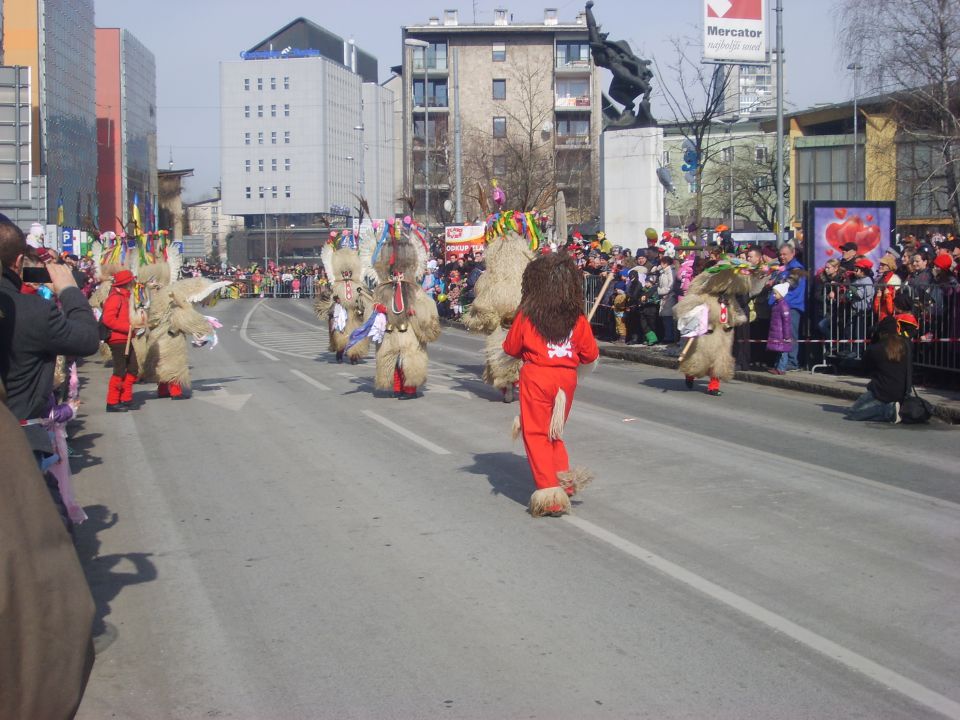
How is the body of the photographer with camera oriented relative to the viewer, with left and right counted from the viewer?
facing away from the viewer and to the right of the viewer

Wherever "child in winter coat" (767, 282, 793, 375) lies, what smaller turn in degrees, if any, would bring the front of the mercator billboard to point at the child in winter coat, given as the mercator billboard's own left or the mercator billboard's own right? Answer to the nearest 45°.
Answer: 0° — it already faces them

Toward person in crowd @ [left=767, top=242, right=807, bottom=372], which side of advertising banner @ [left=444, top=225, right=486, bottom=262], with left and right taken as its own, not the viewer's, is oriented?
front

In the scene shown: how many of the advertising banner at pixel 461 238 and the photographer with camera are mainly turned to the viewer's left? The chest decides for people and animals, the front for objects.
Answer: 0

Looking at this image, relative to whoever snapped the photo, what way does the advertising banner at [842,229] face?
facing the viewer

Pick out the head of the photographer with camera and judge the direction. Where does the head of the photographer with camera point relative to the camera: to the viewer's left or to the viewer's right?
to the viewer's right

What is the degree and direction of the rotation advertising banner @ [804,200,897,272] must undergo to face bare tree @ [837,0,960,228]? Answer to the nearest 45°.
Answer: approximately 180°

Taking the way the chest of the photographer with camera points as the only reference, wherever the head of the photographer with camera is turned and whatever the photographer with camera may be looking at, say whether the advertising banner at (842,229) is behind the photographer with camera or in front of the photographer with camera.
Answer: in front

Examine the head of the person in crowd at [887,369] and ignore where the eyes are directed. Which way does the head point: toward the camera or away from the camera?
away from the camera

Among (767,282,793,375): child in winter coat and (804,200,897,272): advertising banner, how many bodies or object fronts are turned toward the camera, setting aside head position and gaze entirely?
1

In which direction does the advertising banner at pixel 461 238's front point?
toward the camera

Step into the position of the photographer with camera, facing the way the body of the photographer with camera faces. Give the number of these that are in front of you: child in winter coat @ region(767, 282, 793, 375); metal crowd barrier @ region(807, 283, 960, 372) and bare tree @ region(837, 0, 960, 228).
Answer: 3

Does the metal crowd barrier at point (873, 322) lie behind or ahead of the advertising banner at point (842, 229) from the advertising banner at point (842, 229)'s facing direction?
ahead

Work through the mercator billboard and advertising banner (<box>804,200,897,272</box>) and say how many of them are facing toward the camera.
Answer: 2

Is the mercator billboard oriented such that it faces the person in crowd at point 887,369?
yes

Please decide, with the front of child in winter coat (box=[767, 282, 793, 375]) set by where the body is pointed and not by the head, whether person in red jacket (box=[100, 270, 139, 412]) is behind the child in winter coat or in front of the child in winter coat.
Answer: in front
